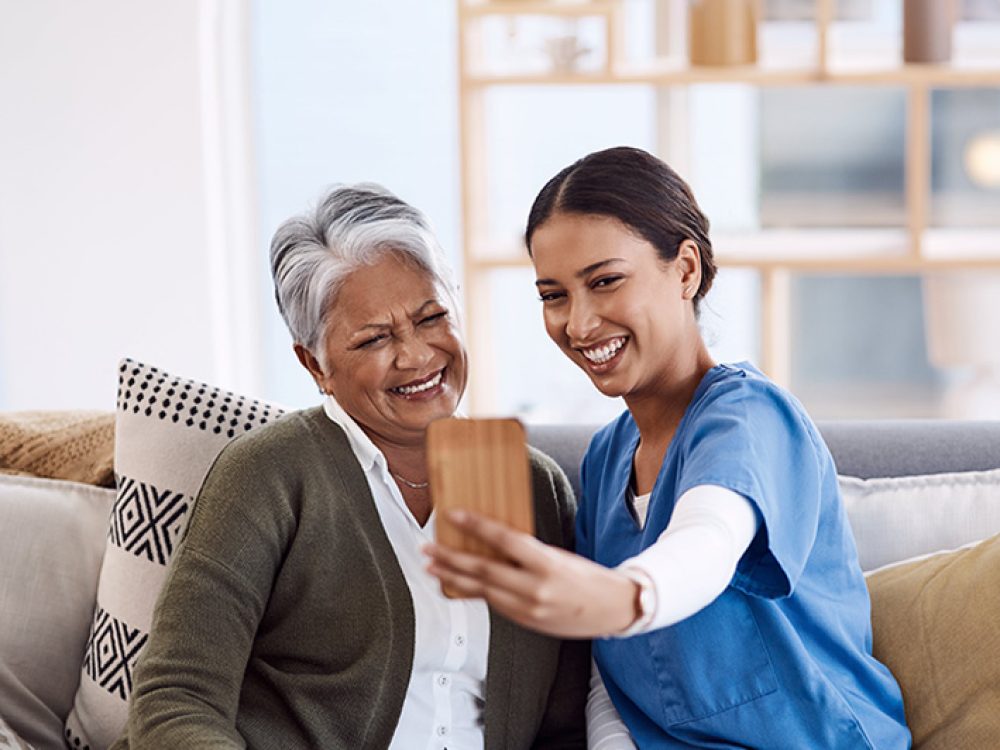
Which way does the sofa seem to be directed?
toward the camera

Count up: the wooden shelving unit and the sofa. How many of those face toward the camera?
2

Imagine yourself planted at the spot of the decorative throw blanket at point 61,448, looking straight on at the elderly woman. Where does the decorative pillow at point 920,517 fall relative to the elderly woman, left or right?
left

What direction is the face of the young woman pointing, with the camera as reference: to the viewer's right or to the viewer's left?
to the viewer's left

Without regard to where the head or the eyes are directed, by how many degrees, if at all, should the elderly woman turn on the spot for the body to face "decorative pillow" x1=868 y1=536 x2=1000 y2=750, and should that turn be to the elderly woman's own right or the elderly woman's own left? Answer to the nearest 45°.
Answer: approximately 45° to the elderly woman's own left

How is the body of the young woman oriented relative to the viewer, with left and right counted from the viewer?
facing the viewer and to the left of the viewer

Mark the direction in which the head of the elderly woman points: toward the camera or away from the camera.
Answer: toward the camera

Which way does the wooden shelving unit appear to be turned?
toward the camera

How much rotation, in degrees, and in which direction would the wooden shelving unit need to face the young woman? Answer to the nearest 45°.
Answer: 0° — it already faces them

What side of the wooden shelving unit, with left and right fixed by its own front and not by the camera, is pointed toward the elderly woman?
front

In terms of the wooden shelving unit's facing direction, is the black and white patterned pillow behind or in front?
in front

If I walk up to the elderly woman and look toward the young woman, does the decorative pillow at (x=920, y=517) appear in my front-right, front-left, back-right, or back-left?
front-left

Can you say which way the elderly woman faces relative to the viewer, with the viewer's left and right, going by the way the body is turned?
facing the viewer and to the right of the viewer

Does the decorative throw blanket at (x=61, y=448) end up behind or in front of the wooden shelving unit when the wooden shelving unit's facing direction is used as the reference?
in front
